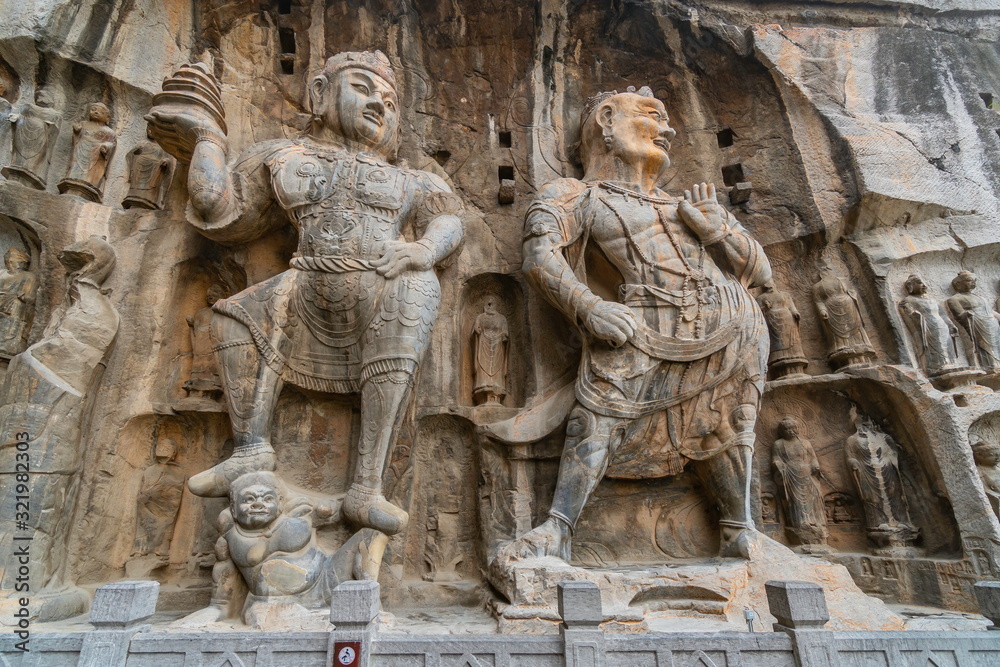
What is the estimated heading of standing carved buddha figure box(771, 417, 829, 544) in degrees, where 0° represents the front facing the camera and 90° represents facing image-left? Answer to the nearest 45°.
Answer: approximately 0°

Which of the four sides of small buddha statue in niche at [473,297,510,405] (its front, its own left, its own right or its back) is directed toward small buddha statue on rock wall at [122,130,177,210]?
right

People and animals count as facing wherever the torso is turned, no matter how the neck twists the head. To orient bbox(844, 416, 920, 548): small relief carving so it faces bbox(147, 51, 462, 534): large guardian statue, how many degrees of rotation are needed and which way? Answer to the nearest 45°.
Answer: approximately 45° to its right

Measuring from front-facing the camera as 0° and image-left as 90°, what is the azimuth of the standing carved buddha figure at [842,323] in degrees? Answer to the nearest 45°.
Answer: approximately 0°

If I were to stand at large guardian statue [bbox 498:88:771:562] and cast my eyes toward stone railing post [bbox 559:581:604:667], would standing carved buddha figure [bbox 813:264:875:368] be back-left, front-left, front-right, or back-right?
back-left

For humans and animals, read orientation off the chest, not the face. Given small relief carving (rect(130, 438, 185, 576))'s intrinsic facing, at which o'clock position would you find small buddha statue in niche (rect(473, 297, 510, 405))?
The small buddha statue in niche is roughly at 10 o'clock from the small relief carving.
